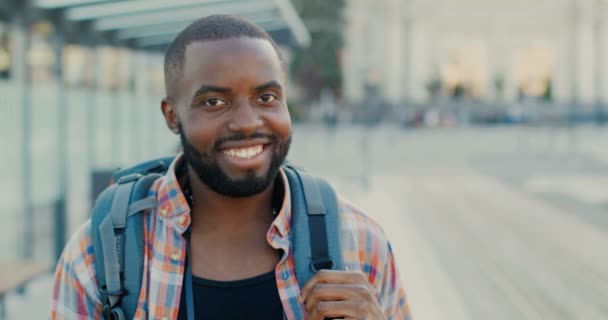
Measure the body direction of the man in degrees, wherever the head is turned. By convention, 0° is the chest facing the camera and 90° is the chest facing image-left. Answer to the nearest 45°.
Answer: approximately 0°
